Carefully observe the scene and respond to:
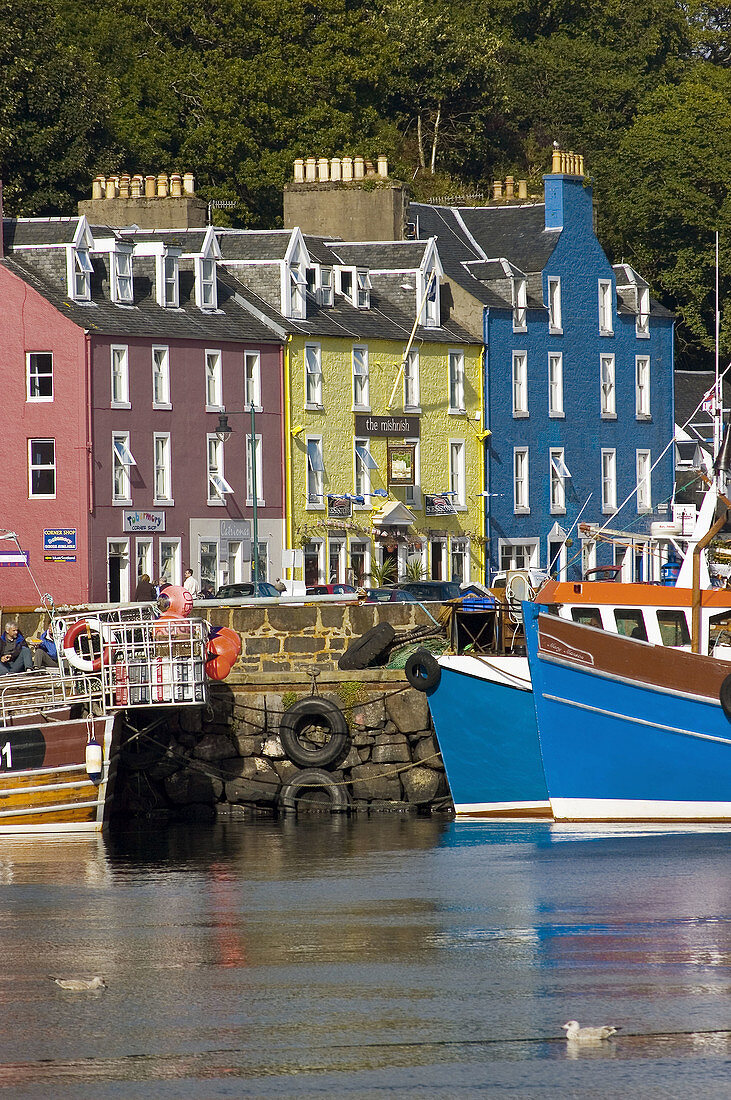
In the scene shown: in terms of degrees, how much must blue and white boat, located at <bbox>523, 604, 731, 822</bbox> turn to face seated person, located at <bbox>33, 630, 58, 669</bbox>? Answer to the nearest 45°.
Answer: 0° — it already faces them

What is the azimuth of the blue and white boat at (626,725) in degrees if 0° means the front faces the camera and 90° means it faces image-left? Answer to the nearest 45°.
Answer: approximately 90°

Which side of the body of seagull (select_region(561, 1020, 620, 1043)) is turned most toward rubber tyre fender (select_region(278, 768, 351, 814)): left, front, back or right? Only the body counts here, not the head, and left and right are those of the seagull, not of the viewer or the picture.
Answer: right

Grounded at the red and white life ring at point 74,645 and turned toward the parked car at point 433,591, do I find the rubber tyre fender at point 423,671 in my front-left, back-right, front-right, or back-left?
front-right

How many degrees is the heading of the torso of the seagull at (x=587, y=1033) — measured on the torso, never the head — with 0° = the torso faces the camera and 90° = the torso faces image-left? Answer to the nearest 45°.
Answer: approximately 90°

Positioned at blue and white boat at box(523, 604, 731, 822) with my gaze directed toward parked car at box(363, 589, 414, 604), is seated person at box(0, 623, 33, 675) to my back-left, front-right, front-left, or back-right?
front-left

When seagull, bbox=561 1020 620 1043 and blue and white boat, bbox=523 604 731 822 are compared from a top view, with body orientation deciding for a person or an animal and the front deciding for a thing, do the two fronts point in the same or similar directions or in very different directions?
same or similar directions

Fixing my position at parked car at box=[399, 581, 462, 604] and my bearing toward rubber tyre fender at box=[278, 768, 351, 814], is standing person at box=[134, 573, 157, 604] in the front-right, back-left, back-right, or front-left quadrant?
front-right

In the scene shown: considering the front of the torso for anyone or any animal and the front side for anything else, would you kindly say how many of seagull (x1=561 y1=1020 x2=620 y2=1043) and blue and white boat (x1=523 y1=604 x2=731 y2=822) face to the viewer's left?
2

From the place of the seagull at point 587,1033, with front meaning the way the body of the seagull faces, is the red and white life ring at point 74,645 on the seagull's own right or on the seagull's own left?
on the seagull's own right
